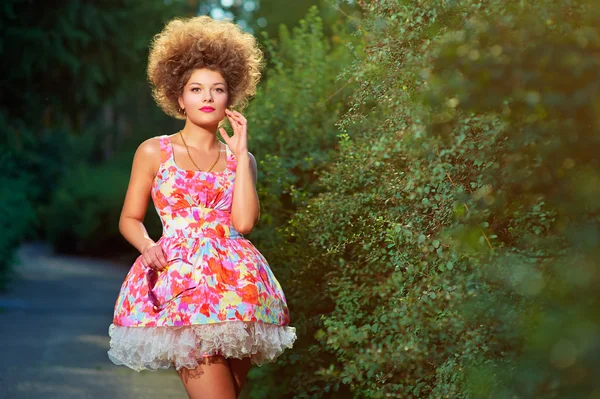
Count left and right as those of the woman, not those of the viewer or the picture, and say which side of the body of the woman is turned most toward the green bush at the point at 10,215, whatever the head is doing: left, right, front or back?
back

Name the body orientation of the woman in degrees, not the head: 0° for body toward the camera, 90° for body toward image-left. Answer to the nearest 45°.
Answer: approximately 0°

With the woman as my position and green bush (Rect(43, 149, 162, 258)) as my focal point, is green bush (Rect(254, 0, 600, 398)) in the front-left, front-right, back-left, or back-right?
back-right

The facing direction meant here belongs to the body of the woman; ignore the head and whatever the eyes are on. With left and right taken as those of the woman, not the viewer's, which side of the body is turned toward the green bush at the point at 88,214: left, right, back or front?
back
